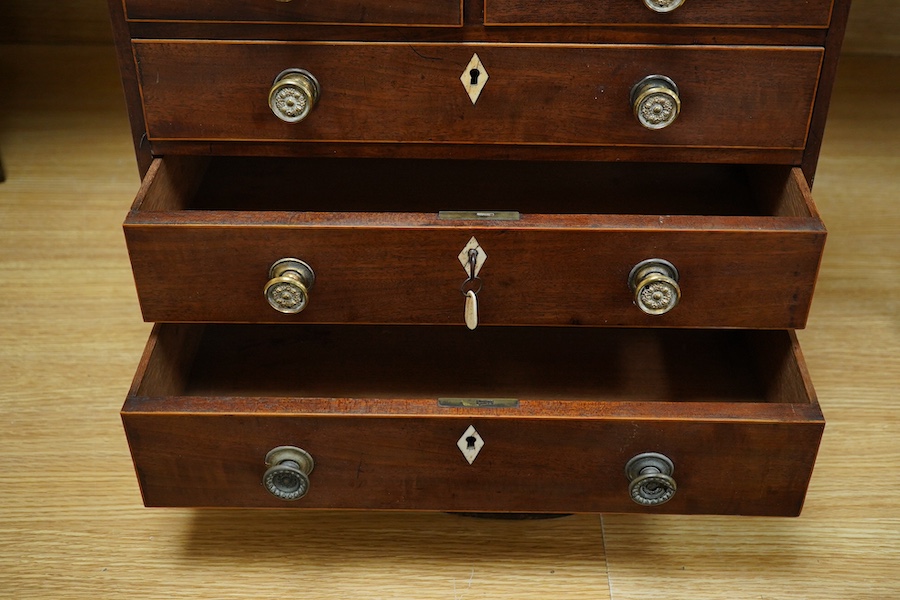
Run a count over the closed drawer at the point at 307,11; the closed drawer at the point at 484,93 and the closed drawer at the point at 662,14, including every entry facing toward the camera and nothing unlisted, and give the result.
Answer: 3

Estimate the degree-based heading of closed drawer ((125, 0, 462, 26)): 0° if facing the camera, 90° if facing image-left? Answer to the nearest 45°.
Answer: approximately 0°
